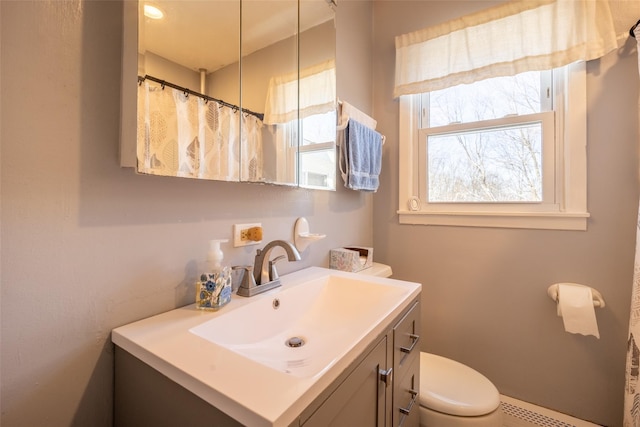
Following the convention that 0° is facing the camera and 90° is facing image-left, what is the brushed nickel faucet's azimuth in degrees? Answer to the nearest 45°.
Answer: approximately 315°

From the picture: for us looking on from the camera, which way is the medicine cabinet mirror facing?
facing the viewer and to the right of the viewer

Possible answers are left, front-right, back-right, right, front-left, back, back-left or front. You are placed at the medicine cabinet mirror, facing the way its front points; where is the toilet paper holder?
front-left

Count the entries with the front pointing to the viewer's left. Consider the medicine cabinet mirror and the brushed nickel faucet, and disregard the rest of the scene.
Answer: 0

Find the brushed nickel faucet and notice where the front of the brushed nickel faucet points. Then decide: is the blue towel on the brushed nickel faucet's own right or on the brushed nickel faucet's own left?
on the brushed nickel faucet's own left

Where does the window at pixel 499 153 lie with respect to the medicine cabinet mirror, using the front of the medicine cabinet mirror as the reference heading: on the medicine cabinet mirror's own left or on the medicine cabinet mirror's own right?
on the medicine cabinet mirror's own left

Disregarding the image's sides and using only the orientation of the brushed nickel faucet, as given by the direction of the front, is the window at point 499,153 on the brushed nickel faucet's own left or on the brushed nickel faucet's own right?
on the brushed nickel faucet's own left

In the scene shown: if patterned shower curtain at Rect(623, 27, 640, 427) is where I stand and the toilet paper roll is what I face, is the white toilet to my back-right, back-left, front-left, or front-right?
front-left

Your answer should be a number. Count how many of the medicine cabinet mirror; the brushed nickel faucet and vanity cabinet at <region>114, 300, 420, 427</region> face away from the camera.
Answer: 0

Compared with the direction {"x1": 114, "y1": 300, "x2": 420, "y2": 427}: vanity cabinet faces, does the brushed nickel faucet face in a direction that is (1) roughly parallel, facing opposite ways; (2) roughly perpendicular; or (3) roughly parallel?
roughly parallel

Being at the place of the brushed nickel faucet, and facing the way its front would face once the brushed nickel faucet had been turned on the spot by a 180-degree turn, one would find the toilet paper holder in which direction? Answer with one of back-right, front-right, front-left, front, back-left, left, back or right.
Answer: back-right

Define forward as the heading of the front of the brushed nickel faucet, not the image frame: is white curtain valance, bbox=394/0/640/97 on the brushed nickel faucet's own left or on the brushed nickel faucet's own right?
on the brushed nickel faucet's own left

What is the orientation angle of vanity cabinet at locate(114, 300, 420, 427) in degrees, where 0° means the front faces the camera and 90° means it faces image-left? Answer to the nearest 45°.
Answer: approximately 315°
